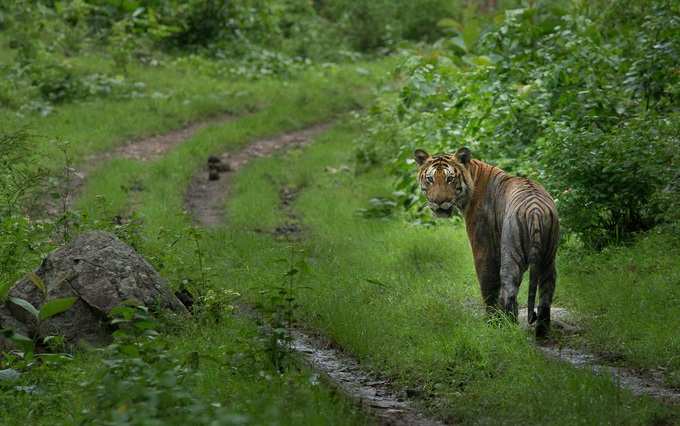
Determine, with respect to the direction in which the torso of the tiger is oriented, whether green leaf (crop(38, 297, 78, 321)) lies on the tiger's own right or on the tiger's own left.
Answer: on the tiger's own left

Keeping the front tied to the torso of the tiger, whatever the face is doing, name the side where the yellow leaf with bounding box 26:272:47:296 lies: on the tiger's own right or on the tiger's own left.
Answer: on the tiger's own left

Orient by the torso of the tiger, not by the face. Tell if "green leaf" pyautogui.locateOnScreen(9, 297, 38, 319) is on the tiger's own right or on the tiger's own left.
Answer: on the tiger's own left

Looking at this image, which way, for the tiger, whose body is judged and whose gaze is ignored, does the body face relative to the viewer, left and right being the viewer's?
facing away from the viewer and to the left of the viewer

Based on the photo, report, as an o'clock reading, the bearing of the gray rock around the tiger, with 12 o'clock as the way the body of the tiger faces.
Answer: The gray rock is roughly at 10 o'clock from the tiger.
